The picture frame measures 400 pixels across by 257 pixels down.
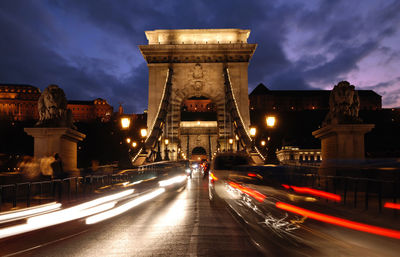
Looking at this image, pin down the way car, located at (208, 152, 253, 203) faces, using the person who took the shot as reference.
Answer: facing away from the viewer

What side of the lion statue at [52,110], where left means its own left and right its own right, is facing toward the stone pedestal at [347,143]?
left

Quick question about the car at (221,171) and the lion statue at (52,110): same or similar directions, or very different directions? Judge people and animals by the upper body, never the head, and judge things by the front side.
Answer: very different directions

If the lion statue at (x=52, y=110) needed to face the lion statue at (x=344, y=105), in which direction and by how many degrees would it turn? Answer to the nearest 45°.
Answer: approximately 90° to its left

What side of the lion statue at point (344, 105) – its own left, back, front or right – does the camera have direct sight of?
front

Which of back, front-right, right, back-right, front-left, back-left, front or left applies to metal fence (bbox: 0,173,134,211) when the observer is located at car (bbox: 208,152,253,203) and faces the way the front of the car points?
left

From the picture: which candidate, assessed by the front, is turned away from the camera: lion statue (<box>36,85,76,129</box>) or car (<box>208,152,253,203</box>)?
the car
